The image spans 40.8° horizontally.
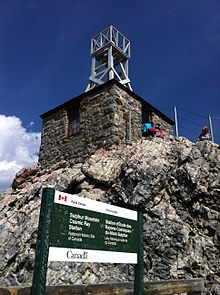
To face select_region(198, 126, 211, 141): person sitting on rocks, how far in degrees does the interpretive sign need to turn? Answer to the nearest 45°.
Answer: approximately 90° to its left

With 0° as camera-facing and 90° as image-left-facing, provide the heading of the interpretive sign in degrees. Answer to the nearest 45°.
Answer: approximately 315°
